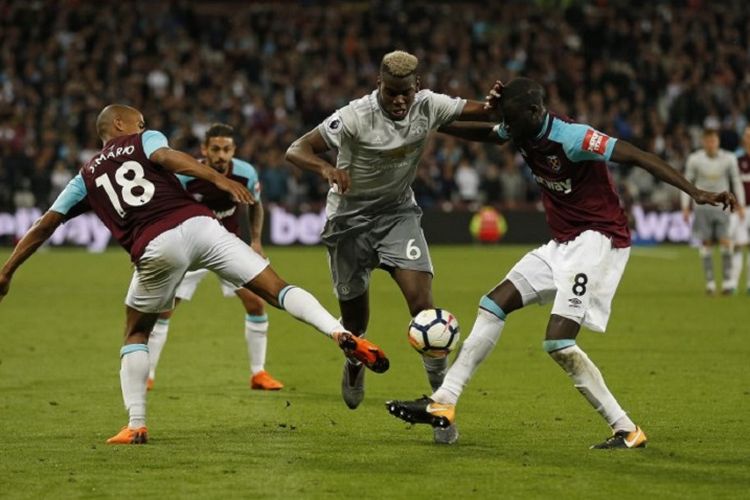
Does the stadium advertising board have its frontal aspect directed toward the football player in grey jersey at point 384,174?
yes

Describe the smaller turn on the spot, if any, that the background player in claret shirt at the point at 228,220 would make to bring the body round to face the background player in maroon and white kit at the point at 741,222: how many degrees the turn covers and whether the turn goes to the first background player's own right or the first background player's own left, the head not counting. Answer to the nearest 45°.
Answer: approximately 90° to the first background player's own left

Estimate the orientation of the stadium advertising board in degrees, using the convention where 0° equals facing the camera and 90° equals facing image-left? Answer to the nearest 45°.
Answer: approximately 0°

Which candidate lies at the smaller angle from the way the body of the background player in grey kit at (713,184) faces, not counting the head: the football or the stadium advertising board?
the football

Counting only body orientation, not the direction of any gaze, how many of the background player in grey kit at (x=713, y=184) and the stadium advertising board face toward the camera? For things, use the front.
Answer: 2

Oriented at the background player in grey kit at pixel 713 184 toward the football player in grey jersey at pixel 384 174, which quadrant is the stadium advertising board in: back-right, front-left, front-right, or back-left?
back-right

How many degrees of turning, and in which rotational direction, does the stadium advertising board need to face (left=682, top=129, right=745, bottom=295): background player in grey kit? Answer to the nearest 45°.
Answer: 0° — it already faces them
